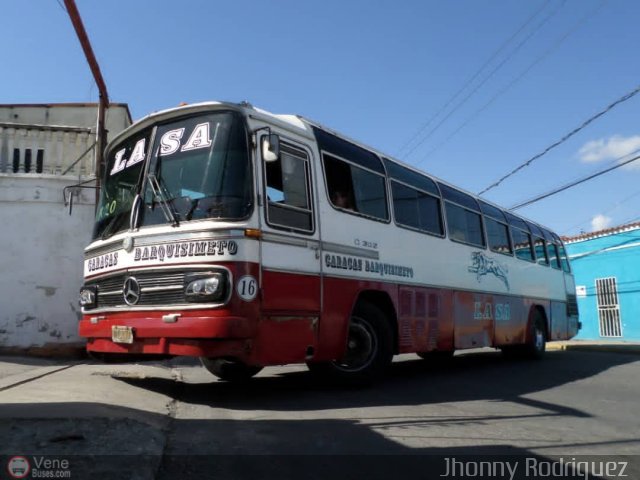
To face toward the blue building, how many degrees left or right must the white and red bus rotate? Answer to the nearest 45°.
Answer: approximately 180°

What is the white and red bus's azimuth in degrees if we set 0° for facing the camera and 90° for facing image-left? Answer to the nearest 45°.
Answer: approximately 45°

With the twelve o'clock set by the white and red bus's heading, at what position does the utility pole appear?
The utility pole is roughly at 3 o'clock from the white and red bus.
